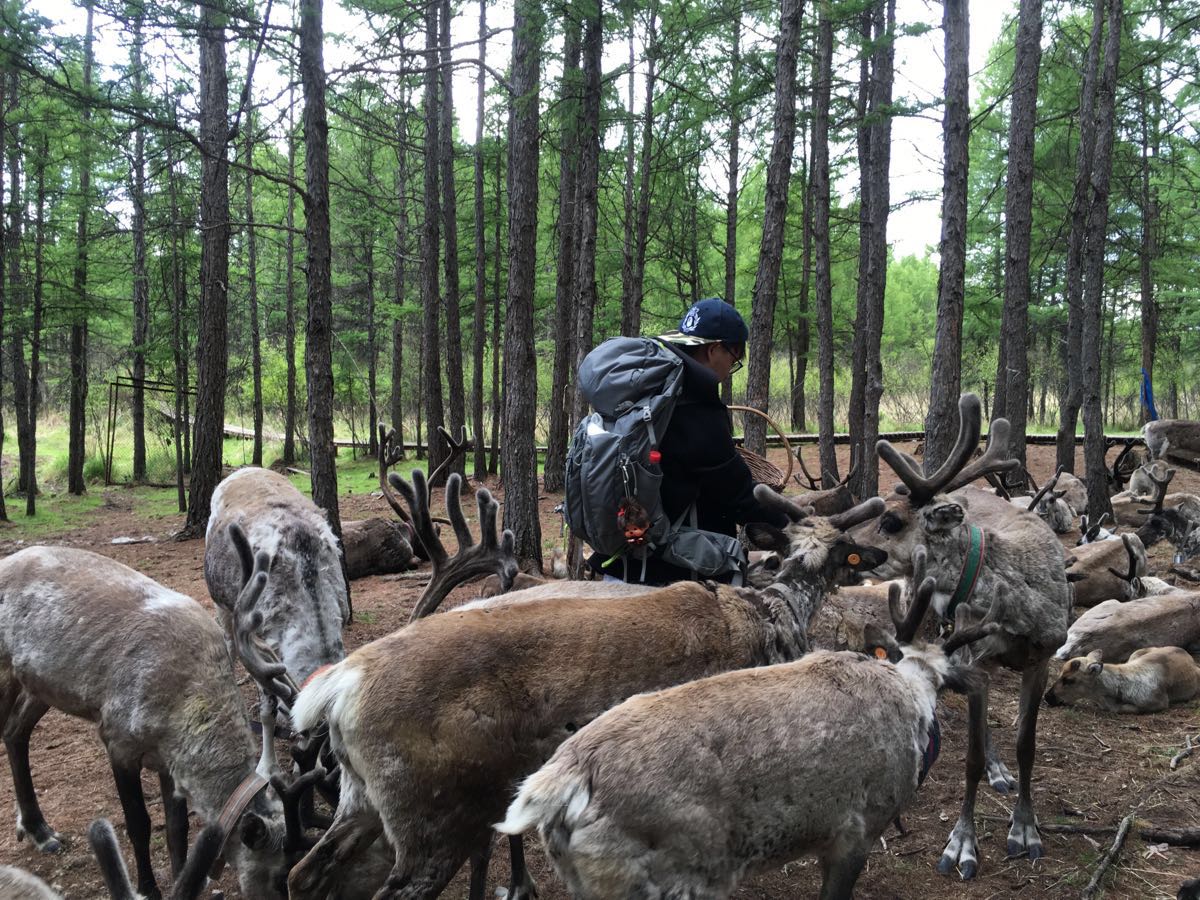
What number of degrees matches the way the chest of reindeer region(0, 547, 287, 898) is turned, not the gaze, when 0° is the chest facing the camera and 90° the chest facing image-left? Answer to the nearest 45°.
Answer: approximately 315°

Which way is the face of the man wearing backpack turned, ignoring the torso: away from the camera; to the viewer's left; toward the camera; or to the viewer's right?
to the viewer's right

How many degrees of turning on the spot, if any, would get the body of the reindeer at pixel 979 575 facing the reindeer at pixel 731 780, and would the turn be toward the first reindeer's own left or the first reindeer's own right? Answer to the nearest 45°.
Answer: approximately 45° to the first reindeer's own left

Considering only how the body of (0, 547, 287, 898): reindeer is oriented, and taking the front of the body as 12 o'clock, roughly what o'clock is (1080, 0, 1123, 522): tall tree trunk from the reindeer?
The tall tree trunk is roughly at 10 o'clock from the reindeer.

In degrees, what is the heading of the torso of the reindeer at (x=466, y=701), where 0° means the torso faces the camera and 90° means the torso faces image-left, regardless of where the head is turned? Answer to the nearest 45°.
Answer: approximately 225°

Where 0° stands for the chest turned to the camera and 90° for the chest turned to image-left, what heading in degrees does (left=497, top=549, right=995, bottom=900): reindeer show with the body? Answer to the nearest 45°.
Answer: approximately 225°

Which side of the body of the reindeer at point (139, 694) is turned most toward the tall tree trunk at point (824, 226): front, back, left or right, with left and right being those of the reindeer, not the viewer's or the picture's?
left

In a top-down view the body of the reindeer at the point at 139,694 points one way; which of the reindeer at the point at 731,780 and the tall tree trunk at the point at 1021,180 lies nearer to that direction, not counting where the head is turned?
the reindeer

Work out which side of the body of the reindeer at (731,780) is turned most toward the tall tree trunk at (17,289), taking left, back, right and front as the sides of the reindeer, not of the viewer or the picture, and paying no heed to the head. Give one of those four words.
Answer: left
